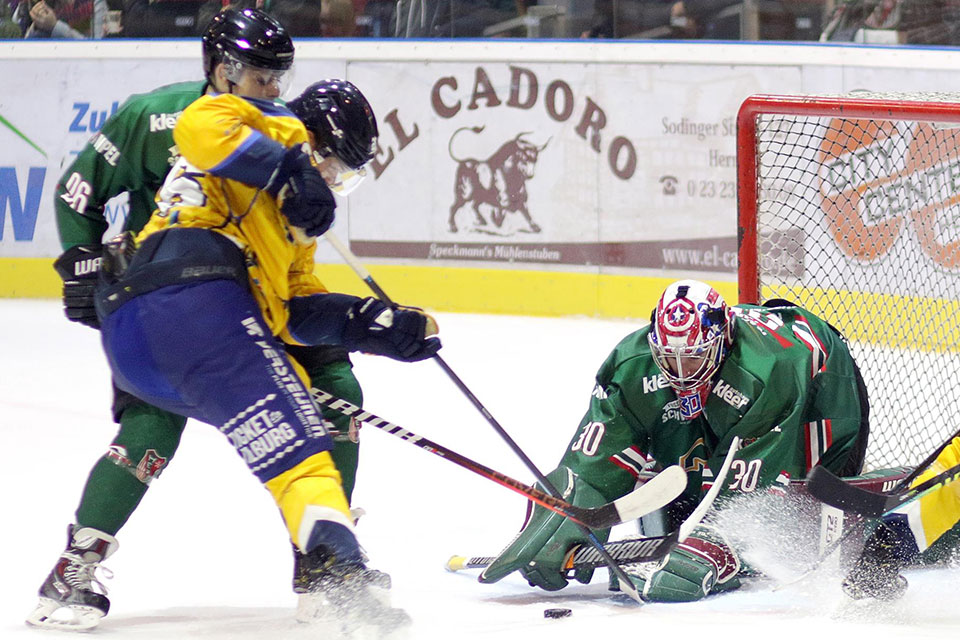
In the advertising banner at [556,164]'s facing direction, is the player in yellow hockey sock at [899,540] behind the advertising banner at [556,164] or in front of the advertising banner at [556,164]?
in front

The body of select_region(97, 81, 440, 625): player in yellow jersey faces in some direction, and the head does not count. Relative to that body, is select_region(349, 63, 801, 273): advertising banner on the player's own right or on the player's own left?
on the player's own left

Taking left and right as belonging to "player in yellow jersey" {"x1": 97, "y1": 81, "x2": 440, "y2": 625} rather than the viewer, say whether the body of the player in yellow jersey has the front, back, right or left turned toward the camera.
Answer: right

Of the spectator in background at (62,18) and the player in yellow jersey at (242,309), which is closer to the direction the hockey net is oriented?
the player in yellow jersey

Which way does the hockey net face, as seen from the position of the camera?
facing the viewer

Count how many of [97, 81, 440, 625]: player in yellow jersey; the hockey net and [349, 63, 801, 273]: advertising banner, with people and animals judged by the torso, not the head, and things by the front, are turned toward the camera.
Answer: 2

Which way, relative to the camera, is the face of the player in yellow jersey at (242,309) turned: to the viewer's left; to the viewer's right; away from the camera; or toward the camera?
to the viewer's right

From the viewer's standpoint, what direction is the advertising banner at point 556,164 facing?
toward the camera

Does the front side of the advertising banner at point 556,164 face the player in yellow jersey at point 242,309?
yes

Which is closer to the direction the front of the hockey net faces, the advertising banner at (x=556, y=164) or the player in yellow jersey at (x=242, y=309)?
the player in yellow jersey

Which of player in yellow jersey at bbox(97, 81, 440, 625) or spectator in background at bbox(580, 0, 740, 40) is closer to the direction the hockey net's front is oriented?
the player in yellow jersey

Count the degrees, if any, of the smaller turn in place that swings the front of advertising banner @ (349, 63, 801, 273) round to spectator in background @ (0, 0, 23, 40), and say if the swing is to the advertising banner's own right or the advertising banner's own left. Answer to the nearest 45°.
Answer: approximately 90° to the advertising banner's own right
